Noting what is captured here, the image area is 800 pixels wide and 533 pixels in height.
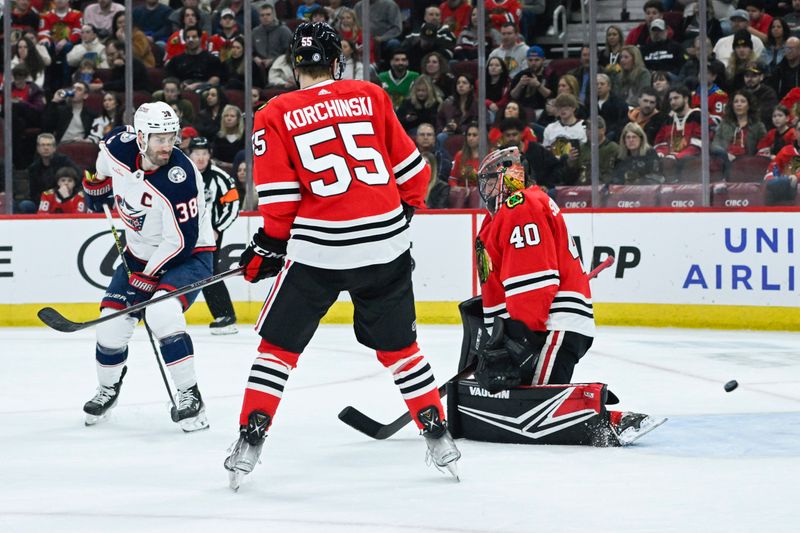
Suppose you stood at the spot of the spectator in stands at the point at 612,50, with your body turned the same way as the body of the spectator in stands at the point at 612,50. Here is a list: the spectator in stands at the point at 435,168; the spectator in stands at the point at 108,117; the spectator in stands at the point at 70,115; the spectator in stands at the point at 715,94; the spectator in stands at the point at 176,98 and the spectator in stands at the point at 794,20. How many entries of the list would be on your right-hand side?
4

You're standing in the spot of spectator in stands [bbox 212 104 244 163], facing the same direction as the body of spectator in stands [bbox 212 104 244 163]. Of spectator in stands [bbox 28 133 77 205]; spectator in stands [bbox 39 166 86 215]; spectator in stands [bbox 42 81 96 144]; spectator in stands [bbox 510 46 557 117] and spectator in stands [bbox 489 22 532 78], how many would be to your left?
2

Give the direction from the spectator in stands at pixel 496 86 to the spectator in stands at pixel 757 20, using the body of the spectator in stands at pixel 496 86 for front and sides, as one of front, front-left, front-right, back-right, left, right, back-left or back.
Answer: back-left

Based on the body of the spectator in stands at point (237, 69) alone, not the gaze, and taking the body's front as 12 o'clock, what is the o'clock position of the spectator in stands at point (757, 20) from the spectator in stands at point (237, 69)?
the spectator in stands at point (757, 20) is roughly at 8 o'clock from the spectator in stands at point (237, 69).

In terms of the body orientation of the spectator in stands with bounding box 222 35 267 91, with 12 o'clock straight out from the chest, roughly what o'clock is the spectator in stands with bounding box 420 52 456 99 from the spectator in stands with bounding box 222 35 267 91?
the spectator in stands with bounding box 420 52 456 99 is roughly at 8 o'clock from the spectator in stands with bounding box 222 35 267 91.

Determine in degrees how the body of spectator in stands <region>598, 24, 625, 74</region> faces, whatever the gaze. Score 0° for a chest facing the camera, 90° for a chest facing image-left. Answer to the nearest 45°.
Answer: approximately 0°
